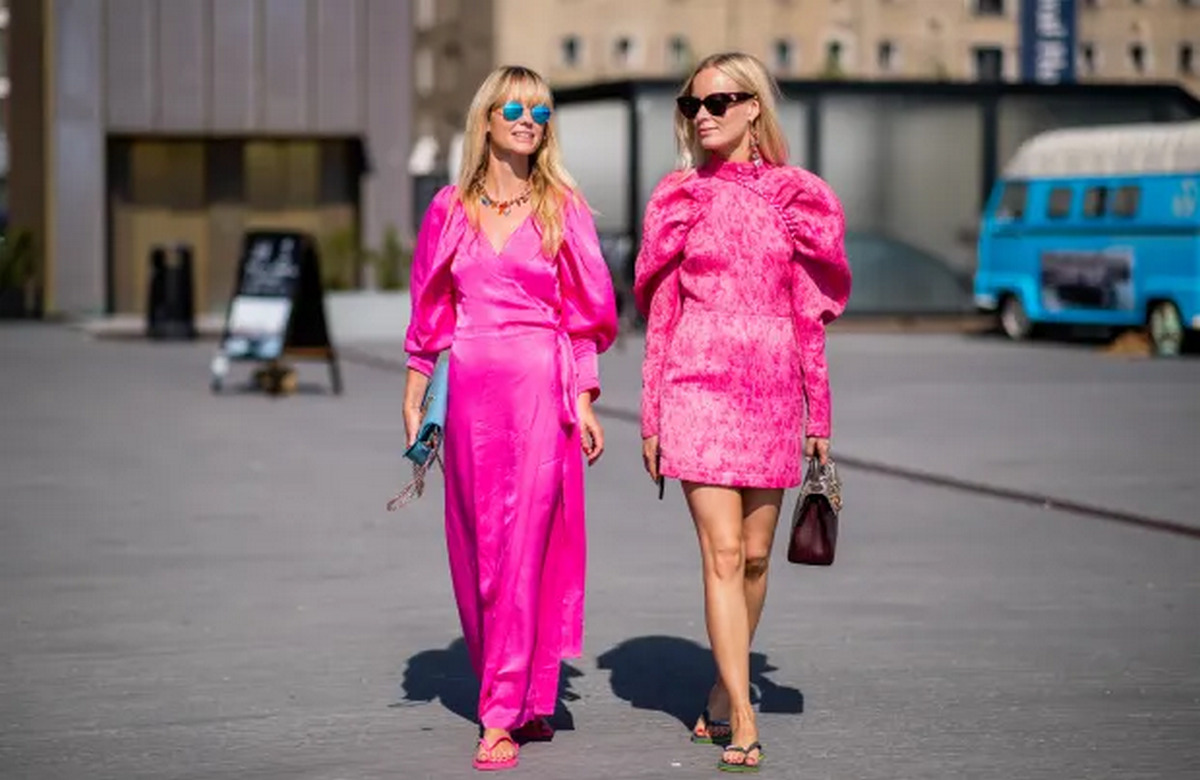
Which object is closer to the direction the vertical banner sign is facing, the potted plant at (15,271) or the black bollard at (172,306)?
the black bollard

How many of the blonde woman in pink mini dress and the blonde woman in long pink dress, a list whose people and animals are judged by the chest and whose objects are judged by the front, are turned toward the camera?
2

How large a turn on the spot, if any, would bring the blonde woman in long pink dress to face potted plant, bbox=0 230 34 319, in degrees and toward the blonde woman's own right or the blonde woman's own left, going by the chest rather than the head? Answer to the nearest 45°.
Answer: approximately 180°

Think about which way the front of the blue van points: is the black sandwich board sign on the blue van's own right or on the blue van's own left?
on the blue van's own left

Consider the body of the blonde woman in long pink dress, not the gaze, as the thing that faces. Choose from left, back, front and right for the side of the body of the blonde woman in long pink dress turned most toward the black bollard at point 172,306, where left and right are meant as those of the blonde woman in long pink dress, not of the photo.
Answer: back

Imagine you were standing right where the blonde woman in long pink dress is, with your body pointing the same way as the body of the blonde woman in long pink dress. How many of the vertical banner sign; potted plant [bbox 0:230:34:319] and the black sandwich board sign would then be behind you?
3

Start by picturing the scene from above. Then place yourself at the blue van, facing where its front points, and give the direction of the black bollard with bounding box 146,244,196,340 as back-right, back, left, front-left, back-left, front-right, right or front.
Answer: front-left

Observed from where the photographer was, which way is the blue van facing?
facing away from the viewer and to the left of the viewer

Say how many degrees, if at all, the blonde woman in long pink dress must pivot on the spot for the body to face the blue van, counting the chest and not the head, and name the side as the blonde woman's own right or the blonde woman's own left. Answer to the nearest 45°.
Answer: approximately 180°

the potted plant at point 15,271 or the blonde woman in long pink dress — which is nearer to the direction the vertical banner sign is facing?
the blonde woman in long pink dress

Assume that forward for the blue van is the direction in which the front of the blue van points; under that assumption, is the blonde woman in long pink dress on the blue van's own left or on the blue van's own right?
on the blue van's own left

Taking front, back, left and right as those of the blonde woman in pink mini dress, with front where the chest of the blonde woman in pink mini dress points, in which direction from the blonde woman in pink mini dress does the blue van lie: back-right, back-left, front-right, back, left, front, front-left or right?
back
